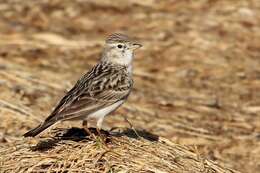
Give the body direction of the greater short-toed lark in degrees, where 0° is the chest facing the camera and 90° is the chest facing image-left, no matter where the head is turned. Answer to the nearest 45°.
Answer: approximately 270°
